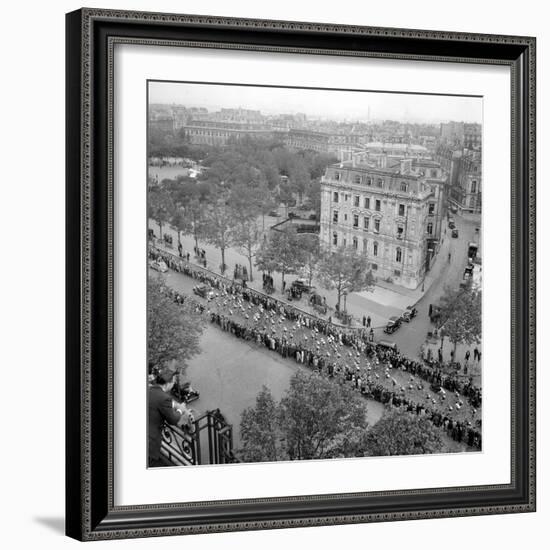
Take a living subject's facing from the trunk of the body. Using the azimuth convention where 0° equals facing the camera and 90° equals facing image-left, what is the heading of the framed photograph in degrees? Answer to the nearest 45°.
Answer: approximately 315°
